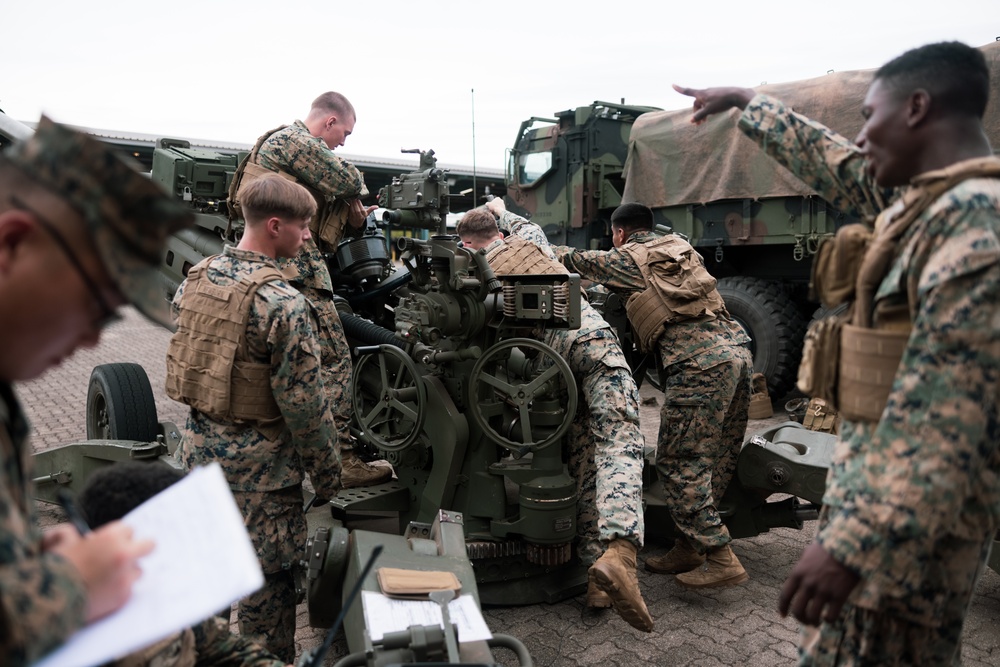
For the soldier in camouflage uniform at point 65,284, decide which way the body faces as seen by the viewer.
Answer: to the viewer's right

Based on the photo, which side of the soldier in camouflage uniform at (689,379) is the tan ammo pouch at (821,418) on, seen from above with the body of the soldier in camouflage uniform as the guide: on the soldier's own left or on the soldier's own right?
on the soldier's own right

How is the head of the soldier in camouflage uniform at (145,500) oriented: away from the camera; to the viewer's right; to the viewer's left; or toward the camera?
away from the camera

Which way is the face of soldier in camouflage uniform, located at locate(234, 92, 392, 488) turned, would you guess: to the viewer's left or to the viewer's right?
to the viewer's right

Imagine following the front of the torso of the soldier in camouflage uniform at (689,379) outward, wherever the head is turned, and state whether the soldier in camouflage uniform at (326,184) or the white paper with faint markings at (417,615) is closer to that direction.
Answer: the soldier in camouflage uniform

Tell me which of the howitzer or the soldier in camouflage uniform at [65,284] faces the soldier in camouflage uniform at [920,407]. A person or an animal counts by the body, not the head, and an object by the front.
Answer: the soldier in camouflage uniform at [65,284]

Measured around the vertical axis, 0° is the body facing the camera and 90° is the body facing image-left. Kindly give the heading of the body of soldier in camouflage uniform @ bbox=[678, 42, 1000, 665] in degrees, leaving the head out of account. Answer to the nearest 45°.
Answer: approximately 90°

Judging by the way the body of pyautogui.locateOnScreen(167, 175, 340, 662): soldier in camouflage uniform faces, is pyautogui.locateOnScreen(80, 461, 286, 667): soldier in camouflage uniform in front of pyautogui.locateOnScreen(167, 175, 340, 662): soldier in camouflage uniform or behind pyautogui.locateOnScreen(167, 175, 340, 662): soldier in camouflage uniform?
behind

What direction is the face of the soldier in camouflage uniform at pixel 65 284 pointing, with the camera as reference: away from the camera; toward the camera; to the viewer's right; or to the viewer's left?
to the viewer's right

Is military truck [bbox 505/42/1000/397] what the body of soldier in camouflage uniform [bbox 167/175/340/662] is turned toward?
yes

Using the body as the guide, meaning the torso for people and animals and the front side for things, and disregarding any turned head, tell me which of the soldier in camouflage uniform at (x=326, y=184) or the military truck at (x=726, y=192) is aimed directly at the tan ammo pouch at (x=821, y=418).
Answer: the soldier in camouflage uniform

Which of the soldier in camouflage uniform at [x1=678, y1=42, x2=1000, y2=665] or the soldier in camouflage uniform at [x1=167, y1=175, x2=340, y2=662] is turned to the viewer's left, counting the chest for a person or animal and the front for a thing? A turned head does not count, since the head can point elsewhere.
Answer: the soldier in camouflage uniform at [x1=678, y1=42, x2=1000, y2=665]

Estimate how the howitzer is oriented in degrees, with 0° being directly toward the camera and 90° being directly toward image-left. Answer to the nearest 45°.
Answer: approximately 180°
